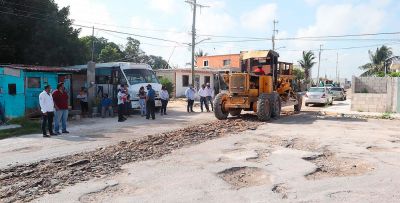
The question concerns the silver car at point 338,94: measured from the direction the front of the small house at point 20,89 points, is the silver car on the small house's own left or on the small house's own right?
on the small house's own left

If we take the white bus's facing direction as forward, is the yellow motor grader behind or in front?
in front

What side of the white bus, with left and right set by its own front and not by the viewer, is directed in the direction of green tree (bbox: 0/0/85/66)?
back

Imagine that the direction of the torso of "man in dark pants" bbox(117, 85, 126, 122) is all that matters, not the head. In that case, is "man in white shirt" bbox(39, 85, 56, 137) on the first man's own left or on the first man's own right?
on the first man's own right

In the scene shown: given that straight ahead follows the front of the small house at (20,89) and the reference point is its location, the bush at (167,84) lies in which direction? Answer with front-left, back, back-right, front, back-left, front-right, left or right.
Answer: left

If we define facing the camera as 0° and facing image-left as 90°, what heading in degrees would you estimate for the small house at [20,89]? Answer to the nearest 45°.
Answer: approximately 315°

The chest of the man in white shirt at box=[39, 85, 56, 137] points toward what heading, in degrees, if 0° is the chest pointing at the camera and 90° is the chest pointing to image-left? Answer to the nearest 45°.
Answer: approximately 315°
